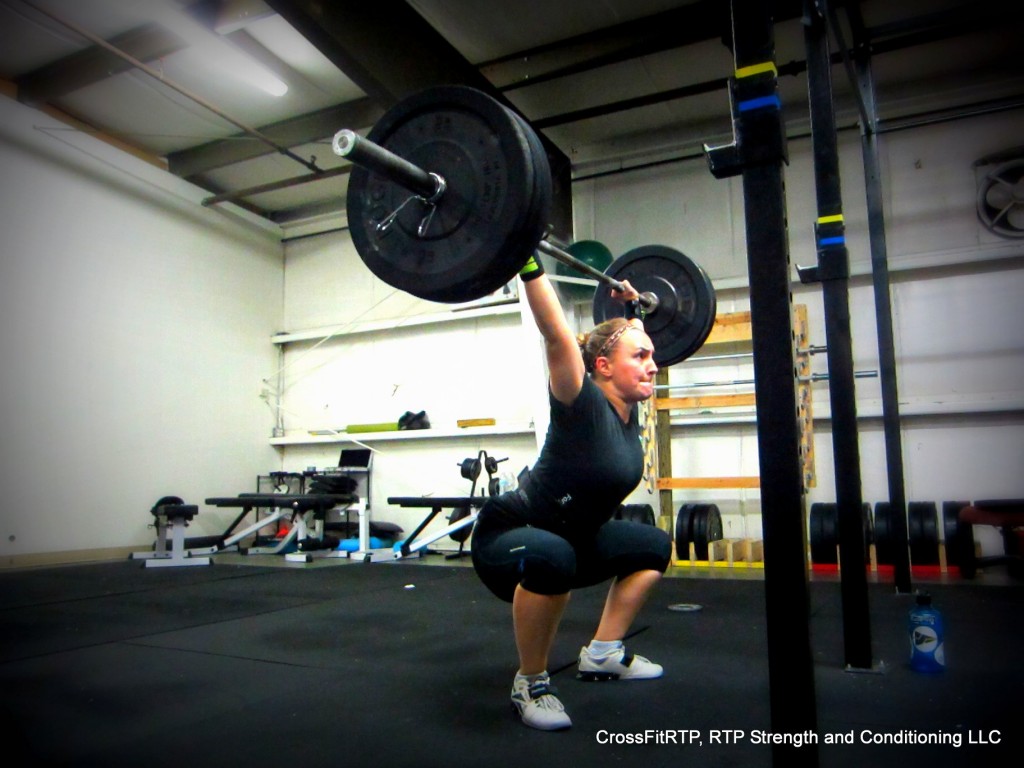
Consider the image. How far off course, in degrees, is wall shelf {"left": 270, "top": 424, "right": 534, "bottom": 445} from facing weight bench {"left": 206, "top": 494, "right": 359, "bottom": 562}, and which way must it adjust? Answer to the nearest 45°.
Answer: approximately 45° to its right

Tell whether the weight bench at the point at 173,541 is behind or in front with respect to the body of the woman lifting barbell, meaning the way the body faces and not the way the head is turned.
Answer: behind

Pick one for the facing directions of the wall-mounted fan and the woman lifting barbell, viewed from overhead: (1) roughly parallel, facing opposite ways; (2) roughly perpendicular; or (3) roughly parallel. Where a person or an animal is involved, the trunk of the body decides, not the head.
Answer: roughly perpendicular

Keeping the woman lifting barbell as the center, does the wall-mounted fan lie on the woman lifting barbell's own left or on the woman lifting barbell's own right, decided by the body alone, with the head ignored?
on the woman lifting barbell's own left

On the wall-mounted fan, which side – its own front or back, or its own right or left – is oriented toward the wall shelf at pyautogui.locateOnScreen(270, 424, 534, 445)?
right

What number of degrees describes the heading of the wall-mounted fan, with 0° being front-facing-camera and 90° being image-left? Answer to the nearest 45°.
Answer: approximately 0°

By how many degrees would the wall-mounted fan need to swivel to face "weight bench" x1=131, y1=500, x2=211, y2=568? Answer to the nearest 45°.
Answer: approximately 45° to its right

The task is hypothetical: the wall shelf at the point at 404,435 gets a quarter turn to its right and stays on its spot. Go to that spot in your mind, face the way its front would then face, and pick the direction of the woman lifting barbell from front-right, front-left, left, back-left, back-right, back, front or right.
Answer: left

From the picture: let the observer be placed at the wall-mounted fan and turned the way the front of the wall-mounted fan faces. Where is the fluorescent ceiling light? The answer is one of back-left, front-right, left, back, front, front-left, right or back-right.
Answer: front-right

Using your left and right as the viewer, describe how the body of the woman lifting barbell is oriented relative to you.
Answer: facing the viewer and to the right of the viewer

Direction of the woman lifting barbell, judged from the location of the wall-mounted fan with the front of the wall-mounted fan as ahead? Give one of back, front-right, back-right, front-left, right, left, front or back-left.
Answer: front

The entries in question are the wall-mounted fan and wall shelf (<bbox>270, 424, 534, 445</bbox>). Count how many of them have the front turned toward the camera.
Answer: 2
